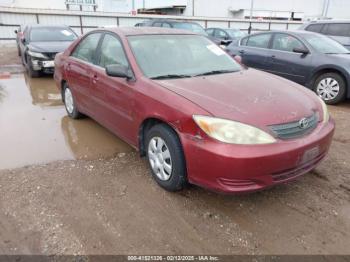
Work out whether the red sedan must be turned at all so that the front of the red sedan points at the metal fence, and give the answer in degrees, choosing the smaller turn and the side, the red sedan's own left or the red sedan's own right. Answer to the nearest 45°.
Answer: approximately 180°

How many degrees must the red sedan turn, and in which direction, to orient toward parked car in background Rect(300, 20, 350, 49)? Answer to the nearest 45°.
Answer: approximately 90° to its left

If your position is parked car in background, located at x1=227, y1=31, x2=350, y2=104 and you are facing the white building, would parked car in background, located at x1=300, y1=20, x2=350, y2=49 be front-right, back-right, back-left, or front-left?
front-right

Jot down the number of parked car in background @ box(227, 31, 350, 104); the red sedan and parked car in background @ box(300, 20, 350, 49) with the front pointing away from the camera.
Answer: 0

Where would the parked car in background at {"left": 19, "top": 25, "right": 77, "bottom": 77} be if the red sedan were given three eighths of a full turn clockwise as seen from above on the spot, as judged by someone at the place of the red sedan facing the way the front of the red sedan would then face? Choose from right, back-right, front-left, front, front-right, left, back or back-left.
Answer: front-right

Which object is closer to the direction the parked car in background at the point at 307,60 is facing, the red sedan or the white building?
the red sedan

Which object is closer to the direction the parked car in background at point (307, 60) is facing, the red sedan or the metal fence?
the red sedan

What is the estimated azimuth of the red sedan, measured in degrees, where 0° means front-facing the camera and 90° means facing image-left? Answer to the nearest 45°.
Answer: approximately 315°

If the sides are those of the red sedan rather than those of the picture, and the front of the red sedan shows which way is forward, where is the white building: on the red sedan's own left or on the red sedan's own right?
on the red sedan's own left

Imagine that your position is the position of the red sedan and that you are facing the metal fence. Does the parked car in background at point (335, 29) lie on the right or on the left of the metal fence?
right
